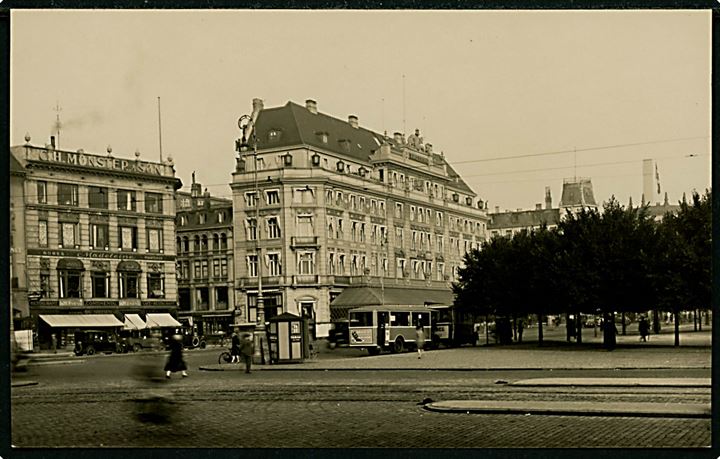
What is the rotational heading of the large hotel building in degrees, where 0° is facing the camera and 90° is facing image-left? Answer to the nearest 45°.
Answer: approximately 315°

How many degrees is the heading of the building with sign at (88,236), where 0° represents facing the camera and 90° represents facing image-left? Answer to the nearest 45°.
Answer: approximately 0°

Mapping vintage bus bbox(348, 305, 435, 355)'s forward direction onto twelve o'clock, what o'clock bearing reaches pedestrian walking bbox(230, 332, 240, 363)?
The pedestrian walking is roughly at 5 o'clock from the vintage bus.

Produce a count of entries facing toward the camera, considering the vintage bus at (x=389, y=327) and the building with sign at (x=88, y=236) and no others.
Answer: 1

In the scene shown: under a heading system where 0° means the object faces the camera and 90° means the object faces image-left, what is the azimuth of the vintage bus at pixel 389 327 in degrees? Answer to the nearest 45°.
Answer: approximately 225°
